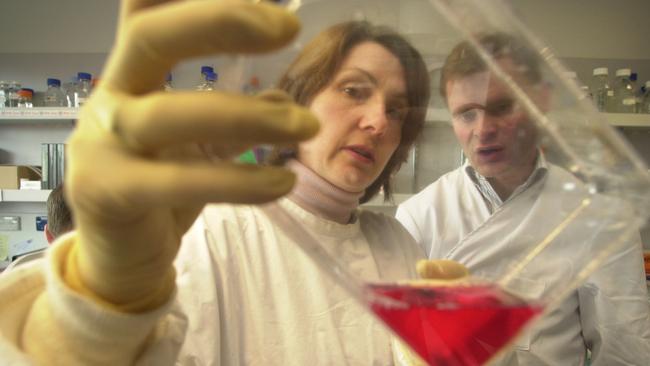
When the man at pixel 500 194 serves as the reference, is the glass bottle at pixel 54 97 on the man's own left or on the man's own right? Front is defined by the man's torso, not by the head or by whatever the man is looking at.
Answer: on the man's own right

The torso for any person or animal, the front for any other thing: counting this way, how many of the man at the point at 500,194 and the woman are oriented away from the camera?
0

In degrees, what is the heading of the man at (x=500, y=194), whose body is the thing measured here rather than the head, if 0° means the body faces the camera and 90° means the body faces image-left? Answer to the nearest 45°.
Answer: approximately 45°

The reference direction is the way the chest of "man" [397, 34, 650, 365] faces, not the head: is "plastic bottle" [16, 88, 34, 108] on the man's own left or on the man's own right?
on the man's own right

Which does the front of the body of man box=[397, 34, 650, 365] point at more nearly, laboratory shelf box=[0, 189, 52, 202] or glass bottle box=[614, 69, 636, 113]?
the laboratory shelf

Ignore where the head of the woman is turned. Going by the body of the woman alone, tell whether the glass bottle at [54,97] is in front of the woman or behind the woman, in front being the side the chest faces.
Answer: behind

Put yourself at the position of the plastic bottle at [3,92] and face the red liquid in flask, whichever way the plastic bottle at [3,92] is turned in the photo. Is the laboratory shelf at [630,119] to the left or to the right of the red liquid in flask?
left

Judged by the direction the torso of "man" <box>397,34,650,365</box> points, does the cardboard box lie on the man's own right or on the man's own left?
on the man's own right
